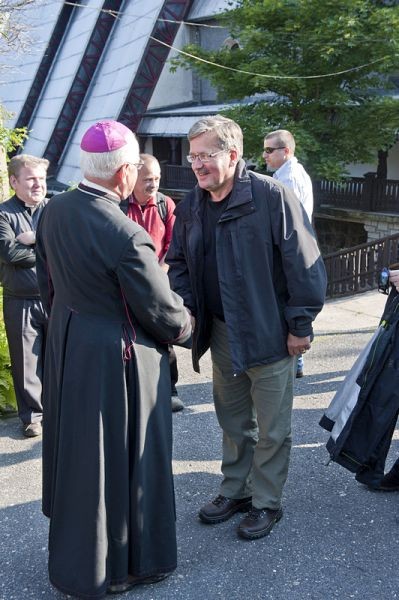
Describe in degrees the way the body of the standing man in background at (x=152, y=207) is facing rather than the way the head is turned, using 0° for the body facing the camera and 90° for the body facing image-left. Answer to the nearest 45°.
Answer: approximately 0°

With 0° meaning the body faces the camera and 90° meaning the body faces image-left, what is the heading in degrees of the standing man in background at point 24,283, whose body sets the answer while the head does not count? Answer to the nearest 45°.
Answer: approximately 315°

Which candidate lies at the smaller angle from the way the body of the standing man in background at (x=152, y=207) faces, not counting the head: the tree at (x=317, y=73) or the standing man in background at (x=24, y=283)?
the standing man in background

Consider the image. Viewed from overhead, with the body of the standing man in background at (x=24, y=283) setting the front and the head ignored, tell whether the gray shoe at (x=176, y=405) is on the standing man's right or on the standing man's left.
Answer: on the standing man's left

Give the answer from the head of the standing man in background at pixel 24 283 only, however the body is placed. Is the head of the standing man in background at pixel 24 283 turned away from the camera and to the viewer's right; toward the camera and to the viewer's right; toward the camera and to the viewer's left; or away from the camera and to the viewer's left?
toward the camera and to the viewer's right

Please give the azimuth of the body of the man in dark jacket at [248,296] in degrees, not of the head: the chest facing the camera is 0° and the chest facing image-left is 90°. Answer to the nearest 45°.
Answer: approximately 45°

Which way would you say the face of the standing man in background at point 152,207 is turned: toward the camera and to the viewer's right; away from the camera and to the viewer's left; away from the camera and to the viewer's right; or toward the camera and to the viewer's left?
toward the camera and to the viewer's right

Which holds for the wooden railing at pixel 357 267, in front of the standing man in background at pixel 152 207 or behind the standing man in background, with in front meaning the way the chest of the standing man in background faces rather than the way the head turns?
behind

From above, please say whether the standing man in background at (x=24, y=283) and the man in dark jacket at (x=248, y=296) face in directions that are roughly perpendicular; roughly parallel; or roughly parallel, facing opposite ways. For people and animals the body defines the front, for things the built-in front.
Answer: roughly perpendicular
